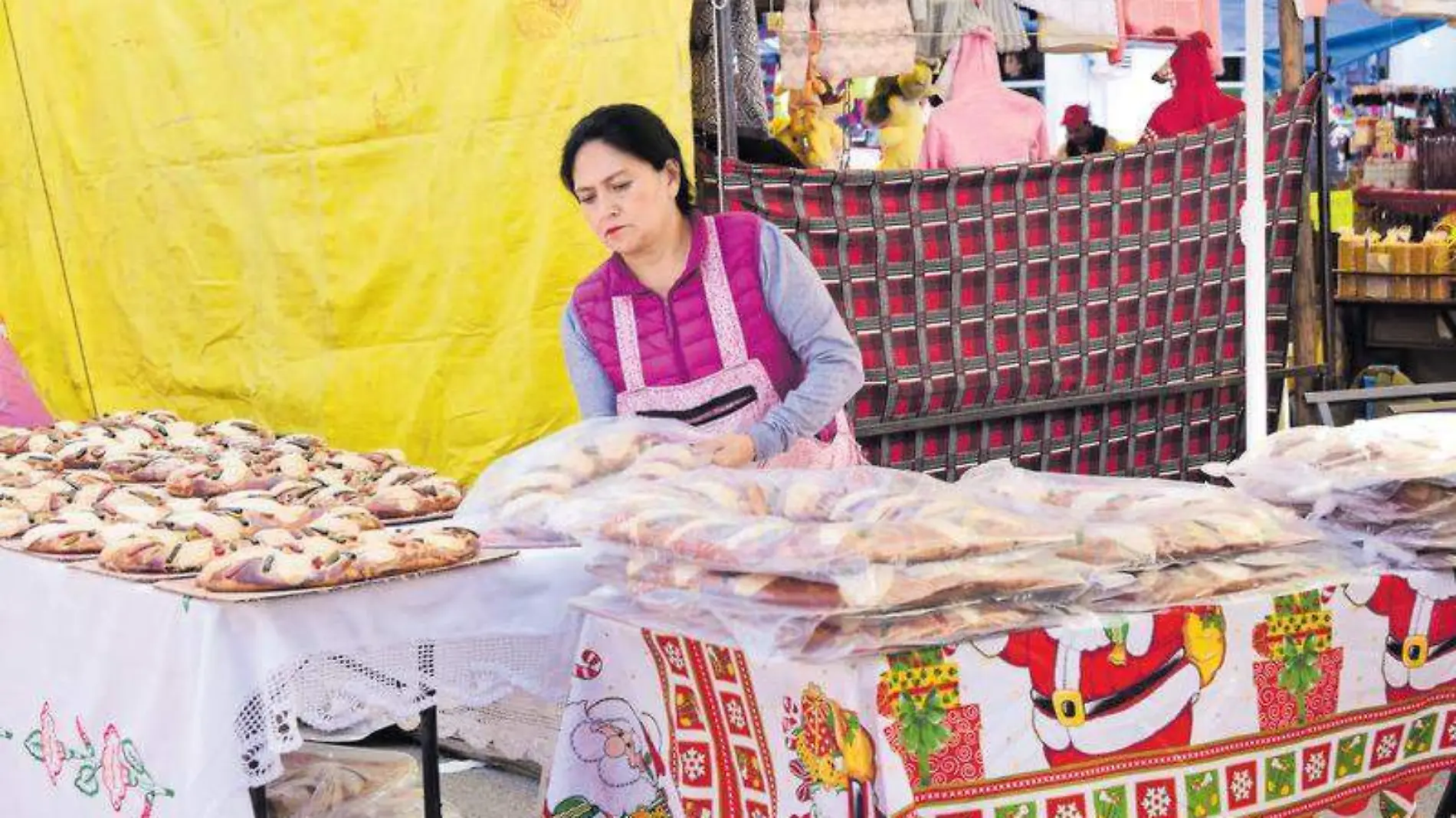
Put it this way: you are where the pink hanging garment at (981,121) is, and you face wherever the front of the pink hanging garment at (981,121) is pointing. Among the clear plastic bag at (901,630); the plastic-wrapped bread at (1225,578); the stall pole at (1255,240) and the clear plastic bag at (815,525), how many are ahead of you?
0

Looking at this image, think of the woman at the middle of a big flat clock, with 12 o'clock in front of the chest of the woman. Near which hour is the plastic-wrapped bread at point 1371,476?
The plastic-wrapped bread is roughly at 9 o'clock from the woman.

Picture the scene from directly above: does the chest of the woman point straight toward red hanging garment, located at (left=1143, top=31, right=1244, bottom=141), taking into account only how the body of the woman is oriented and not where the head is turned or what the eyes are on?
no

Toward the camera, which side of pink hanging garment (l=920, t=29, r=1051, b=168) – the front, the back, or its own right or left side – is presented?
back

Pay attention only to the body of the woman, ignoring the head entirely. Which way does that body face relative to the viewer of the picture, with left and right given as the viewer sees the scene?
facing the viewer and to the left of the viewer

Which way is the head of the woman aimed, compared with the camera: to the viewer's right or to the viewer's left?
to the viewer's left

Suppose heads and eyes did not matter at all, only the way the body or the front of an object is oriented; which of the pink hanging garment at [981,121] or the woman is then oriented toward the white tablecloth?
the woman

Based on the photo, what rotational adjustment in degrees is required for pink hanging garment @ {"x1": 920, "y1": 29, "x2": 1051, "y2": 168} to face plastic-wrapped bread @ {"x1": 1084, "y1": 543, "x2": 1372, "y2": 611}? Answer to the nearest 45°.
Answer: approximately 180°

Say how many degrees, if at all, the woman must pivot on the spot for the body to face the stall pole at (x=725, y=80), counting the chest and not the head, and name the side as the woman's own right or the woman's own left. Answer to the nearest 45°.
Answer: approximately 135° to the woman's own right

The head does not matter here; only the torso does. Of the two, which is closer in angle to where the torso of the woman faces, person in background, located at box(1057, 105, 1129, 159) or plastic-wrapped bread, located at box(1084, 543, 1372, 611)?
the plastic-wrapped bread
